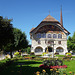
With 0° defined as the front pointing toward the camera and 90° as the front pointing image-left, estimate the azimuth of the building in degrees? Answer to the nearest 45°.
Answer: approximately 0°
